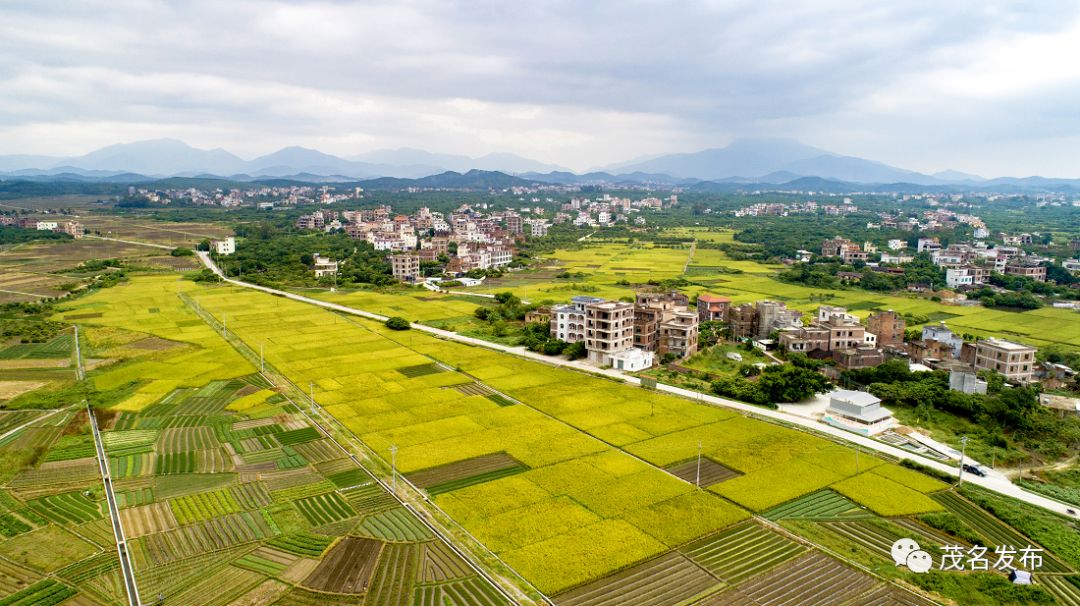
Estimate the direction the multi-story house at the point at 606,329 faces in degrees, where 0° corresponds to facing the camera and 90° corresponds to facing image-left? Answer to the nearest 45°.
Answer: approximately 45°

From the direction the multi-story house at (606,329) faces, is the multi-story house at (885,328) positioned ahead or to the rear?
to the rear

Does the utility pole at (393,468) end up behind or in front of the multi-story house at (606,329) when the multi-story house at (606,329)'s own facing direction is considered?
in front

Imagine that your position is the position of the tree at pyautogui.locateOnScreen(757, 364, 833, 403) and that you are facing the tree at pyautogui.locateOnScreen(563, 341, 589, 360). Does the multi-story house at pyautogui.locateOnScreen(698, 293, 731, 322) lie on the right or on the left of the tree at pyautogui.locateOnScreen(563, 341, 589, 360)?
right

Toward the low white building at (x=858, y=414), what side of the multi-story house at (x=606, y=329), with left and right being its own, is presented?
left

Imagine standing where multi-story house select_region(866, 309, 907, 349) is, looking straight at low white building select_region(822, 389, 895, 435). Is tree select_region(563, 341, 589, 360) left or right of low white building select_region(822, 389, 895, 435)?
right

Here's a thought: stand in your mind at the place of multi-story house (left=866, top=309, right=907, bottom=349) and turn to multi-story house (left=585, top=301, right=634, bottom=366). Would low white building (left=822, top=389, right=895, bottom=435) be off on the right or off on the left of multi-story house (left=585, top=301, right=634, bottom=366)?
left

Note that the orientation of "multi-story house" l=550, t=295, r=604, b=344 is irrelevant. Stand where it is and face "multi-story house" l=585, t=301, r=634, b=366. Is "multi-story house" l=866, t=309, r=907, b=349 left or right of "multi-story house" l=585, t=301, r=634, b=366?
left

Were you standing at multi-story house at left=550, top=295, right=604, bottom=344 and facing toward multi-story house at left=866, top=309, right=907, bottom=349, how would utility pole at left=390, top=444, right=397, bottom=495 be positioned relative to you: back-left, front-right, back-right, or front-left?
back-right

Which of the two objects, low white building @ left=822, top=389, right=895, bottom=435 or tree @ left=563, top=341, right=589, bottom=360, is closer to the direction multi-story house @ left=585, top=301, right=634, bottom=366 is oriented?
the tree

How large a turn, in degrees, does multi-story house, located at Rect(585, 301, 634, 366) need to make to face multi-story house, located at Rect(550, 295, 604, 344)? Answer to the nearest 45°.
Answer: approximately 90° to its right
